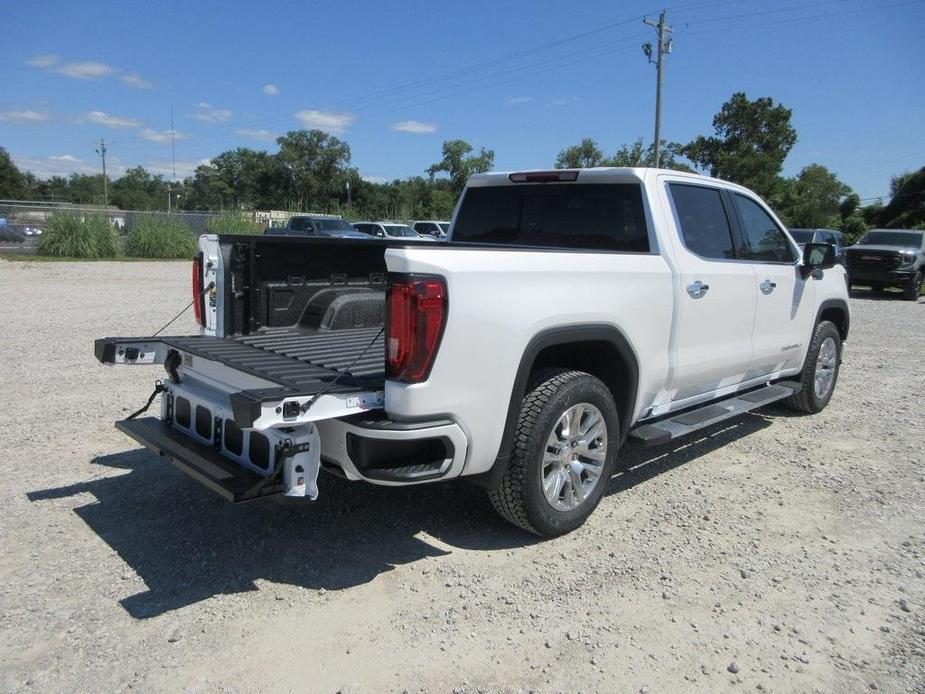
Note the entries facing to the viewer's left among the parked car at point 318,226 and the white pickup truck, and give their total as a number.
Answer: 0

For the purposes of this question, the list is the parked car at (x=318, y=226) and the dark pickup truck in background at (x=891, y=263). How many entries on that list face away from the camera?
0

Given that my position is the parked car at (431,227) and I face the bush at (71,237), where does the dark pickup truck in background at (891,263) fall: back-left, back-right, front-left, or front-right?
back-left

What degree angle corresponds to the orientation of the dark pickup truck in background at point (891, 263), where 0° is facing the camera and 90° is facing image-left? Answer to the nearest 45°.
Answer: approximately 45°

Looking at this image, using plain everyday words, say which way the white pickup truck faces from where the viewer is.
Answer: facing away from the viewer and to the right of the viewer

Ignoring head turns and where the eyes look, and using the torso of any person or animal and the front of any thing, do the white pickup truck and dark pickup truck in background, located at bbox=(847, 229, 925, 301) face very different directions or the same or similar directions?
very different directions

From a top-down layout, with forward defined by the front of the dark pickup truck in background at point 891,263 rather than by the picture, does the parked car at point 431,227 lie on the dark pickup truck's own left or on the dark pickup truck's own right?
on the dark pickup truck's own right

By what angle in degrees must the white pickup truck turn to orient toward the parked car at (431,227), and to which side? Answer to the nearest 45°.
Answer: approximately 45° to its left

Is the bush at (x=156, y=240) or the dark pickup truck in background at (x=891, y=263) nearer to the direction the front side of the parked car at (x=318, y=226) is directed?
the dark pickup truck in background

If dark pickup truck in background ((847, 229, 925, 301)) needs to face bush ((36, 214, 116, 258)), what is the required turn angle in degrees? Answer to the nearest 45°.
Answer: approximately 45° to its right

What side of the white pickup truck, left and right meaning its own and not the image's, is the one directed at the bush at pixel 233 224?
left

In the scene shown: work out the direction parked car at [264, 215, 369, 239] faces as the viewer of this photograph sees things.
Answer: facing the viewer and to the right of the viewer

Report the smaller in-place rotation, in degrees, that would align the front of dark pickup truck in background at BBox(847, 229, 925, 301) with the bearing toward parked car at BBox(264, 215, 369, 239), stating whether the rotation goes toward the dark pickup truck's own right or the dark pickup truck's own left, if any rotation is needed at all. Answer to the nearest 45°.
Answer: approximately 45° to the dark pickup truck's own right

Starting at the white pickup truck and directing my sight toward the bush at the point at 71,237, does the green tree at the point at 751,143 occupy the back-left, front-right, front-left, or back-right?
front-right

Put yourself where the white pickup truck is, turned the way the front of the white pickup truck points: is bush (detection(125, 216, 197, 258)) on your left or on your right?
on your left
